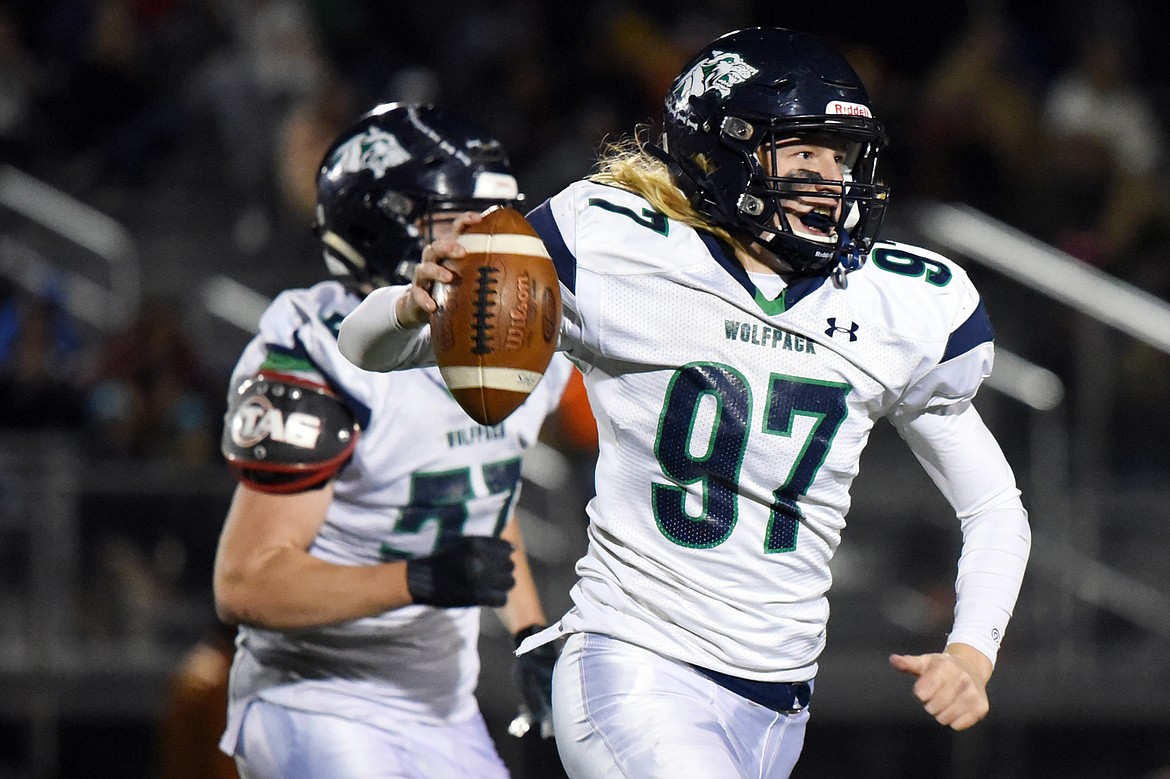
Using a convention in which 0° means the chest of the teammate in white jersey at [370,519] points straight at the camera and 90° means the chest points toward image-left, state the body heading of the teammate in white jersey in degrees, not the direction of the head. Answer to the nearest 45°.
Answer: approximately 315°

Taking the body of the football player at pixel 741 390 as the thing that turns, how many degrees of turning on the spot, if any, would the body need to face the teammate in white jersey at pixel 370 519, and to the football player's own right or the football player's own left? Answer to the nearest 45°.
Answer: approximately 180°

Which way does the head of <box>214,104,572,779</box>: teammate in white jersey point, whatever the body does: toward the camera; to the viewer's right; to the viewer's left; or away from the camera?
to the viewer's right

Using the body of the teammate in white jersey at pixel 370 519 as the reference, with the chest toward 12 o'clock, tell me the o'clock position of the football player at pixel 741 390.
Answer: The football player is roughly at 12 o'clock from the teammate in white jersey.

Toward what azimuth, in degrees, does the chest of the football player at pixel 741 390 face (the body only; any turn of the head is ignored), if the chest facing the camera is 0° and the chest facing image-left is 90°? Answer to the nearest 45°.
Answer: approximately 315°
